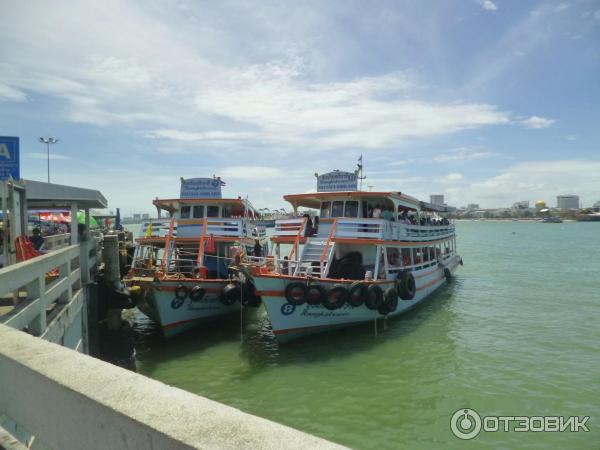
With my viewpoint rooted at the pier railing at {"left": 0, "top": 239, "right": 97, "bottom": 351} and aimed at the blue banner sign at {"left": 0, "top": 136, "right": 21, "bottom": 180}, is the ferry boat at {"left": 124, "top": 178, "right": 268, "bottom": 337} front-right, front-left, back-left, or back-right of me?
front-right

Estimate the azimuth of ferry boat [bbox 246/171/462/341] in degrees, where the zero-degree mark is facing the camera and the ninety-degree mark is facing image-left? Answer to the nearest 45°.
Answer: approximately 45°

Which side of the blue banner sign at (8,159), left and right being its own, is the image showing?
front

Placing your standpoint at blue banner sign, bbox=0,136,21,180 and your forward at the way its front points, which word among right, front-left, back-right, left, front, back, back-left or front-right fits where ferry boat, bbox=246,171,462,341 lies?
left

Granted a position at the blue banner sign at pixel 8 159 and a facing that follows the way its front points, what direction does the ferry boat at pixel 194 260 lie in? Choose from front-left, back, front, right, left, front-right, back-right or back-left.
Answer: back-left

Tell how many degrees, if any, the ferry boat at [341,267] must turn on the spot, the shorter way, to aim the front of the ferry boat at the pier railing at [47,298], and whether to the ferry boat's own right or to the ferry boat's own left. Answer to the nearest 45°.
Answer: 0° — it already faces it

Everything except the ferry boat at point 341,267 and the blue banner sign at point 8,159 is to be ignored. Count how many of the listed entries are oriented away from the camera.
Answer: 0
